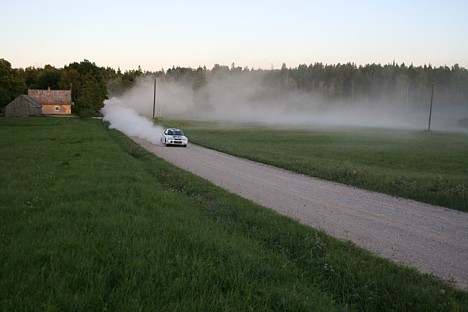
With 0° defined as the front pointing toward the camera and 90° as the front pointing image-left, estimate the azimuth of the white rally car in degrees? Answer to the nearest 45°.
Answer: approximately 315°
